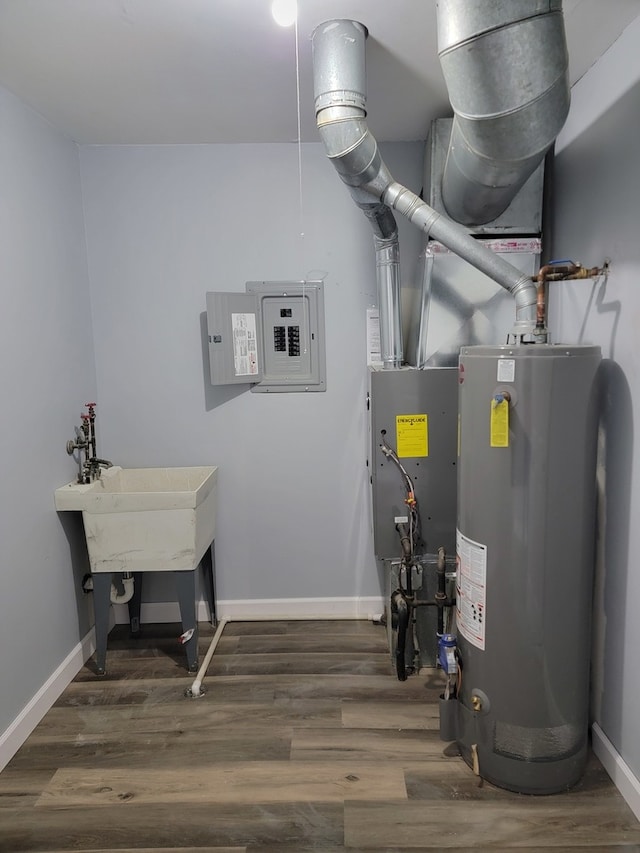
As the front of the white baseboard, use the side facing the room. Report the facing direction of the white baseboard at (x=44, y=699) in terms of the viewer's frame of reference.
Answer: facing to the right of the viewer

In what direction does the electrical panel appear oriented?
toward the camera

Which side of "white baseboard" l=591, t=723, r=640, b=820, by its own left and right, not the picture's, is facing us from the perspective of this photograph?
left

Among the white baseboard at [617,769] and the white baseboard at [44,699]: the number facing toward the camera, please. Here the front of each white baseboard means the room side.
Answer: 0

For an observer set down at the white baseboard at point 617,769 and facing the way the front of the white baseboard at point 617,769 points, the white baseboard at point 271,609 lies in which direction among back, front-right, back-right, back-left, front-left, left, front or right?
front

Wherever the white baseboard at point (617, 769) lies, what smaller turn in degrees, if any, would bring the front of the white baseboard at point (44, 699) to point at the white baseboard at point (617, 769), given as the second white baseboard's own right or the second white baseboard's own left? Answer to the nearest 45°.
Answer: approximately 45° to the second white baseboard's own right

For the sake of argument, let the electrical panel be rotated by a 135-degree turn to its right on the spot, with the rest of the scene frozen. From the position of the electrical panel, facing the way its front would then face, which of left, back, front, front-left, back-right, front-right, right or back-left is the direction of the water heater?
back

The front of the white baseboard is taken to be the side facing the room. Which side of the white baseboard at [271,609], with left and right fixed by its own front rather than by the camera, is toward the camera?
front

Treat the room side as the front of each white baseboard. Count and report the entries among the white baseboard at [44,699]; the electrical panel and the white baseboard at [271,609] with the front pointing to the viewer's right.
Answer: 1

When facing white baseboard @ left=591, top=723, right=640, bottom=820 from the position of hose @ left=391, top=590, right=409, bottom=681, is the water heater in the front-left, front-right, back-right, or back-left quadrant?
front-right
